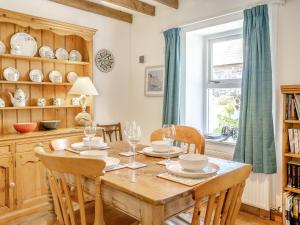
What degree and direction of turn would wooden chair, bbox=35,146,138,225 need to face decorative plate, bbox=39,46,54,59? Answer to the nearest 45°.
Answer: approximately 45° to its left

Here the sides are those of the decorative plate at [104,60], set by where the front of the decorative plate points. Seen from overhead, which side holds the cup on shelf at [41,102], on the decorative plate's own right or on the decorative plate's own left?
on the decorative plate's own right

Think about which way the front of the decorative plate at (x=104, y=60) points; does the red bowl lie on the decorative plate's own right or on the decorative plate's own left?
on the decorative plate's own right

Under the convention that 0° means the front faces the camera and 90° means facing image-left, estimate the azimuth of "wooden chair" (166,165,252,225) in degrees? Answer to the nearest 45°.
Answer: approximately 135°
